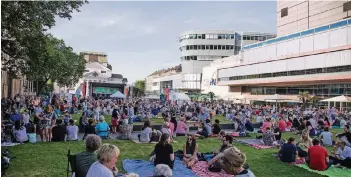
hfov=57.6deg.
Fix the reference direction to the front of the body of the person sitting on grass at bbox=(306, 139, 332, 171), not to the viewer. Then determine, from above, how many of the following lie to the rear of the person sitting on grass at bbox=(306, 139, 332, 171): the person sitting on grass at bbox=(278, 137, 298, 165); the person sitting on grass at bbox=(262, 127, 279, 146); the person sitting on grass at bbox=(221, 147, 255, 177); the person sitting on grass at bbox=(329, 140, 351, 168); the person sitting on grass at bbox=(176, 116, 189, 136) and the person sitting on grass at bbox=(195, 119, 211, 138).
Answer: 1

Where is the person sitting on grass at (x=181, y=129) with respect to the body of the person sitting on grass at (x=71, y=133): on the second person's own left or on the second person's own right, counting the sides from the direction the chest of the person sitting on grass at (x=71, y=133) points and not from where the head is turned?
on the second person's own right

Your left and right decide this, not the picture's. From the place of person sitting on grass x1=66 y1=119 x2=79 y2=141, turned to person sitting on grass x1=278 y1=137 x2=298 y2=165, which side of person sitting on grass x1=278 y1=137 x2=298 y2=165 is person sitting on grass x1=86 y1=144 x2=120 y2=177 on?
right

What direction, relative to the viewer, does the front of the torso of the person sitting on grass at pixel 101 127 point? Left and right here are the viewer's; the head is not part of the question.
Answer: facing away from the viewer

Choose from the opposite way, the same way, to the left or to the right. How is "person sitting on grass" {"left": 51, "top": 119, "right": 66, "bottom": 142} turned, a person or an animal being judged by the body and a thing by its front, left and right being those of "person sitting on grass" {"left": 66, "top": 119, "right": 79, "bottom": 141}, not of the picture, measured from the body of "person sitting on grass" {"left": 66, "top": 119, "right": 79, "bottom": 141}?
the same way

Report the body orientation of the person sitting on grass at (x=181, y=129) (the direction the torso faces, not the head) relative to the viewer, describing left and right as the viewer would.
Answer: facing away from the viewer

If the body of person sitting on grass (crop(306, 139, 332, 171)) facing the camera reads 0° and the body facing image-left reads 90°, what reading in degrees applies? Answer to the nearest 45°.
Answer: approximately 180°

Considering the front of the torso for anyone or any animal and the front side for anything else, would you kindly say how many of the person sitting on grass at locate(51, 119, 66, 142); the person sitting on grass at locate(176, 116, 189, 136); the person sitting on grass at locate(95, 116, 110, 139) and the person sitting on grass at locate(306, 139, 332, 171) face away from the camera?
4

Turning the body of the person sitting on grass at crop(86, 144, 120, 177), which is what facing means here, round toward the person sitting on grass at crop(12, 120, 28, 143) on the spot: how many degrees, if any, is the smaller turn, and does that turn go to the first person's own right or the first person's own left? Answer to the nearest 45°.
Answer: approximately 45° to the first person's own left

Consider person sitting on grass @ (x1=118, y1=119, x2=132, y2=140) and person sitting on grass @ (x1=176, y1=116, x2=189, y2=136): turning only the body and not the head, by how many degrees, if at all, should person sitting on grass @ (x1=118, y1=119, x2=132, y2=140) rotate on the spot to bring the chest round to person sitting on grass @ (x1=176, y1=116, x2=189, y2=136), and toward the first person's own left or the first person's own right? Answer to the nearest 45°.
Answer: approximately 90° to the first person's own right

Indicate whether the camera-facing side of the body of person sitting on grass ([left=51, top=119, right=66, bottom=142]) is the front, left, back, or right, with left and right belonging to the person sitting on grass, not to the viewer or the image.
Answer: back

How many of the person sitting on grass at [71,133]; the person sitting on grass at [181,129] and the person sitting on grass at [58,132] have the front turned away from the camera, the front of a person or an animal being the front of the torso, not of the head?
3

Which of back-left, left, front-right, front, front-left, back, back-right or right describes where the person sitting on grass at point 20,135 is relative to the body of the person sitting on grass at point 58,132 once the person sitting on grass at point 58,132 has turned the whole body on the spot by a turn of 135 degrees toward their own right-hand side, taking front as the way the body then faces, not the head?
back-right

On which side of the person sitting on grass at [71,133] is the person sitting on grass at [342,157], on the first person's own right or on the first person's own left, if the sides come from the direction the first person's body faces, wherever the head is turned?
on the first person's own right

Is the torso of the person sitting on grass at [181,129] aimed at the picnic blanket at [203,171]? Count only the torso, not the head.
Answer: no

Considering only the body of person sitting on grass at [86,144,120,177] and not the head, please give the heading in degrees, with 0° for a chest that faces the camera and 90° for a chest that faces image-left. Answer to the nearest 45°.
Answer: approximately 225°

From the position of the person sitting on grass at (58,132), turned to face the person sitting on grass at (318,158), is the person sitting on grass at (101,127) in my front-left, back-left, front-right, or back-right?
front-left

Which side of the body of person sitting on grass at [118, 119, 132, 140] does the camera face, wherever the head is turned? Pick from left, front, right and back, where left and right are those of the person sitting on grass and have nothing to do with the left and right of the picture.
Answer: back

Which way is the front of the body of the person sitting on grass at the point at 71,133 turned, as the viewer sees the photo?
away from the camera
